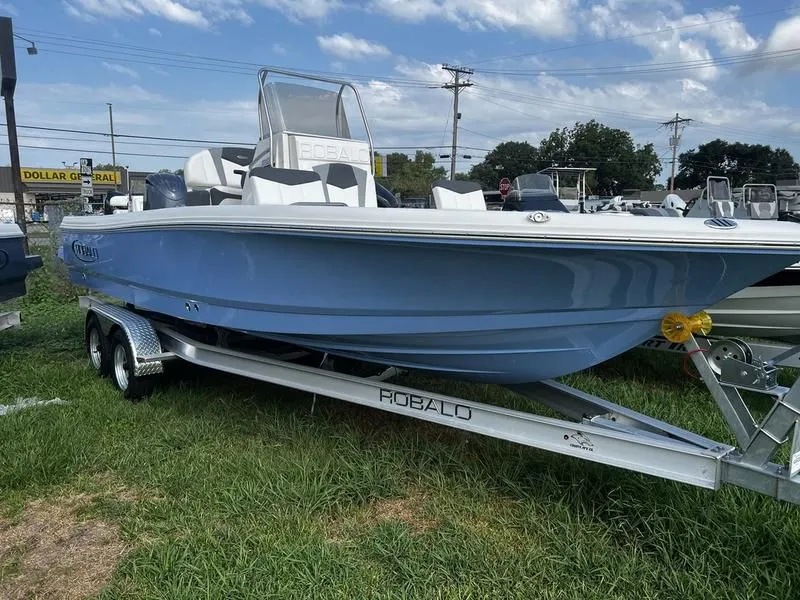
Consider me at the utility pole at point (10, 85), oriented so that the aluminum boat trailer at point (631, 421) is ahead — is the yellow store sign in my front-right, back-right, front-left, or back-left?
back-left

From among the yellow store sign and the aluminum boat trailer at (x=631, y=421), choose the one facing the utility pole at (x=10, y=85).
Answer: the yellow store sign

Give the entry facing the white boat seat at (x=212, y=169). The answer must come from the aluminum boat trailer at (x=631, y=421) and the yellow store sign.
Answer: the yellow store sign

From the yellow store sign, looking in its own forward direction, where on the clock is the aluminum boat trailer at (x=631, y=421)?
The aluminum boat trailer is roughly at 12 o'clock from the yellow store sign.

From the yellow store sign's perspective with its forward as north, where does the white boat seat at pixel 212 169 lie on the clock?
The white boat seat is roughly at 12 o'clock from the yellow store sign.

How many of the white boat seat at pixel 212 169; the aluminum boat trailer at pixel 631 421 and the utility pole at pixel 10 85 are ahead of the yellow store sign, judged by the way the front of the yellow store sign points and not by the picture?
3

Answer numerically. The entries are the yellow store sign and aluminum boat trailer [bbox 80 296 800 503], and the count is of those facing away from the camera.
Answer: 0

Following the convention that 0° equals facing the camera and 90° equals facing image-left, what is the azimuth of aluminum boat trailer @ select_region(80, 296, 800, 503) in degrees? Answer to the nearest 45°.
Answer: approximately 315°

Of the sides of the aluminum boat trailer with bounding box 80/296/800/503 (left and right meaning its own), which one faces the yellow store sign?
back

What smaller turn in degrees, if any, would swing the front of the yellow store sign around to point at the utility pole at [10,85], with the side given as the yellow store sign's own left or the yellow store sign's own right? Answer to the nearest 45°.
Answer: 0° — it already faces it

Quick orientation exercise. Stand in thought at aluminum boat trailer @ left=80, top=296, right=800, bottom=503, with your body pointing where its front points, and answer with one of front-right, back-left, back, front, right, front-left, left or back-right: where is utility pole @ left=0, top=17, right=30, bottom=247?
back

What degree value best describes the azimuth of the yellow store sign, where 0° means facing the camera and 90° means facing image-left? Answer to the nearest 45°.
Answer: approximately 0°
